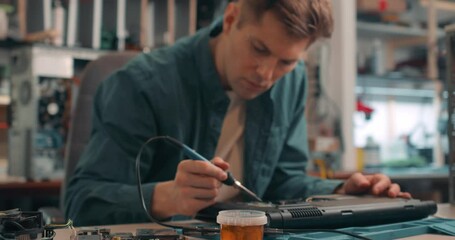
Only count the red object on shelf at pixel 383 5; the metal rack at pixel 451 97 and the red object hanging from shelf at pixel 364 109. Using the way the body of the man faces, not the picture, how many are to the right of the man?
0

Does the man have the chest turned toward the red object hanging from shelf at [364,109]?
no

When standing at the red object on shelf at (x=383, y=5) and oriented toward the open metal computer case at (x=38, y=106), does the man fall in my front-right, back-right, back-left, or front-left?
front-left

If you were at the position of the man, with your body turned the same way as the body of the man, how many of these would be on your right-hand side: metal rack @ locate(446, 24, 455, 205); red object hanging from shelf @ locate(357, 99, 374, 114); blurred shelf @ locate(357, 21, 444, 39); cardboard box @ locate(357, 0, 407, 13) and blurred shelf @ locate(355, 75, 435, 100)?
0

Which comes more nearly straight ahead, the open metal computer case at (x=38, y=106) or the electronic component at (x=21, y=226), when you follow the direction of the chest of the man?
the electronic component

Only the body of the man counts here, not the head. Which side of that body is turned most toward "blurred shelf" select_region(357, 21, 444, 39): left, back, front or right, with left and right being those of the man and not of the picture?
left

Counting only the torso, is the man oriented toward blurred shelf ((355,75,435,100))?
no

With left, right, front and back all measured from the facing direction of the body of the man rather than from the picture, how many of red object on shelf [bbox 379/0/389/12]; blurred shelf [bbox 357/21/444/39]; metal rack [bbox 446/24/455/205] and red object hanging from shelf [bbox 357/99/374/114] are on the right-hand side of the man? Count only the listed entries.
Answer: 0

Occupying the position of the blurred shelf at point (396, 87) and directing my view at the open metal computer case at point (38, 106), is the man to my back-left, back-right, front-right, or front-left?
front-left

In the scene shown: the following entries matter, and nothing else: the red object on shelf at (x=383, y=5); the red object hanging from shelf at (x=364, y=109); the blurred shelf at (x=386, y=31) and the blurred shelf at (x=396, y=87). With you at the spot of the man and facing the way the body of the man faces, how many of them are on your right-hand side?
0

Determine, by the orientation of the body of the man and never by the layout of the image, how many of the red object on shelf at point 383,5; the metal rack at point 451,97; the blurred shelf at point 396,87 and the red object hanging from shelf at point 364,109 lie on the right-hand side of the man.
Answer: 0

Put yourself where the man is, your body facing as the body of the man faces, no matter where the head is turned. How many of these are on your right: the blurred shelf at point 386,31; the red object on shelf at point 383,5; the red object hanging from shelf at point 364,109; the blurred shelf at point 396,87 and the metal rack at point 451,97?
0

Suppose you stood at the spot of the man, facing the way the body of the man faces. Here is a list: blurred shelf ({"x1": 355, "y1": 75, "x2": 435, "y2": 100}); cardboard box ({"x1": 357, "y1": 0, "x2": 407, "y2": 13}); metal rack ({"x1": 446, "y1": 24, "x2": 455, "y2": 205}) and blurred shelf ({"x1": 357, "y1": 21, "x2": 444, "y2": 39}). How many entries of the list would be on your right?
0

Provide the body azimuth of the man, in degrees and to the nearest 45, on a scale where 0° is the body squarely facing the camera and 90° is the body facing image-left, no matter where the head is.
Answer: approximately 315°

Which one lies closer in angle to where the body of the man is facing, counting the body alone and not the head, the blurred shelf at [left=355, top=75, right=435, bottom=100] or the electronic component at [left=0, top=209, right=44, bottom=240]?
the electronic component

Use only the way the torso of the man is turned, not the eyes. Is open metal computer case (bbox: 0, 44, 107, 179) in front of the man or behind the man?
behind
